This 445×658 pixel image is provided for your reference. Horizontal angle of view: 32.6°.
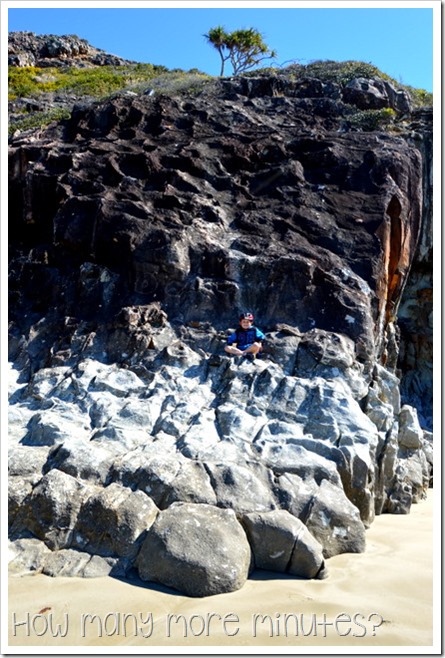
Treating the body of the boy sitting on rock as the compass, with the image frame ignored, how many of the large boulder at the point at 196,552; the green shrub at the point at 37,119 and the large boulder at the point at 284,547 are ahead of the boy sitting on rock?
2

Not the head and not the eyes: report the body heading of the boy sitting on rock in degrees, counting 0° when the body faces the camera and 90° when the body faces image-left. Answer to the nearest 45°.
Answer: approximately 0°

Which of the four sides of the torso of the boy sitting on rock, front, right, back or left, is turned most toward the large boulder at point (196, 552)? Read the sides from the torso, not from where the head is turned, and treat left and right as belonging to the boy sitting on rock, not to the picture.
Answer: front

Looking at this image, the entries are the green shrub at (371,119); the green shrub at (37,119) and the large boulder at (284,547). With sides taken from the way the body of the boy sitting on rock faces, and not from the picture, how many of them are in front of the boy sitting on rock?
1

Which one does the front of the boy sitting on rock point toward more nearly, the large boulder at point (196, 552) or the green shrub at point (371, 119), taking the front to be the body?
the large boulder

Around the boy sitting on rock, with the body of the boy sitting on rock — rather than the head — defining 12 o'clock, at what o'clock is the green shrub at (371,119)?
The green shrub is roughly at 7 o'clock from the boy sitting on rock.

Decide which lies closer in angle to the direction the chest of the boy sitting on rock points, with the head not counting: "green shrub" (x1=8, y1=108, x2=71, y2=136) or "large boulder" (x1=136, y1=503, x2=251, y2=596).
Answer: the large boulder

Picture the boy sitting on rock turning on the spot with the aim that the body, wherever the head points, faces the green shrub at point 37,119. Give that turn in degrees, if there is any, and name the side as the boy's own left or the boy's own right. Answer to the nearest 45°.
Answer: approximately 135° to the boy's own right

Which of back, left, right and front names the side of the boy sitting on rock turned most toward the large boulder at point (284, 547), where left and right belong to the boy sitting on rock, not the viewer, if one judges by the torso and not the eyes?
front
